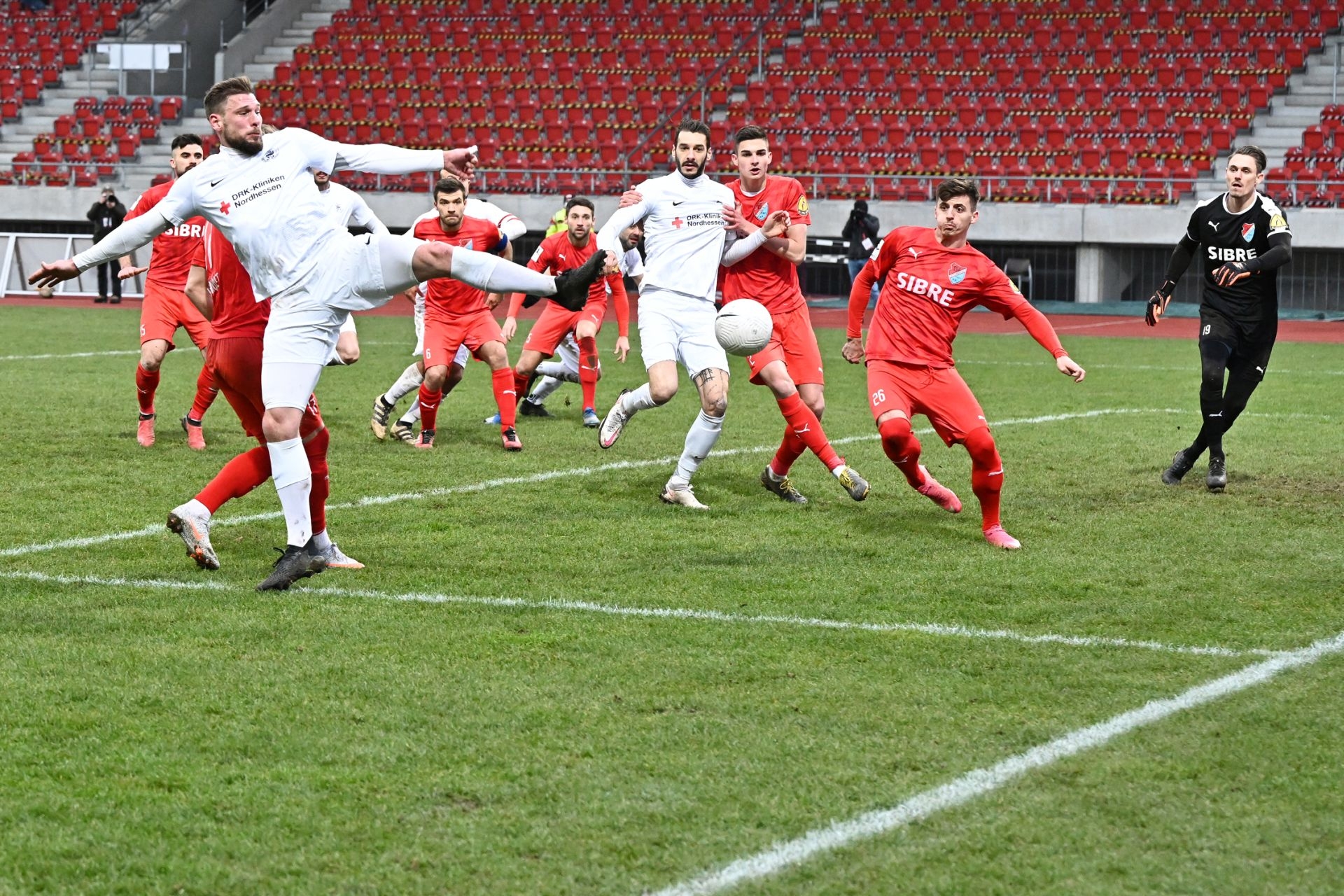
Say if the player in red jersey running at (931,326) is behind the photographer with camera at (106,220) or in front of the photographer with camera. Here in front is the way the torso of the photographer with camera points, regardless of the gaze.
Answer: in front

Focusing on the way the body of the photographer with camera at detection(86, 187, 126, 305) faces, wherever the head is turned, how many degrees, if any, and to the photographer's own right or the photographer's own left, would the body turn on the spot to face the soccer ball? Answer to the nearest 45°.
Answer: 0° — they already face it

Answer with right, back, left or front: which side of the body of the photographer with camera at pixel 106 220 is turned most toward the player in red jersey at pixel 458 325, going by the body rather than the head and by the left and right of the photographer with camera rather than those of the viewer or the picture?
front

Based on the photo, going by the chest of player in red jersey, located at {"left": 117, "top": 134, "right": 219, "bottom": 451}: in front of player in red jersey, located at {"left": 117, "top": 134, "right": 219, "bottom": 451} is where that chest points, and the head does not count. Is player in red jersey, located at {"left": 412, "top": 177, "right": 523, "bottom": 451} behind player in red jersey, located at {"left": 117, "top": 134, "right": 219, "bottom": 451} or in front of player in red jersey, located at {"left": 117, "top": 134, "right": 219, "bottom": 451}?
in front

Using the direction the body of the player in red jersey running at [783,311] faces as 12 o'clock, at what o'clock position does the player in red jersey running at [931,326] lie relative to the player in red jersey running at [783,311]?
the player in red jersey running at [931,326] is roughly at 11 o'clock from the player in red jersey running at [783,311].

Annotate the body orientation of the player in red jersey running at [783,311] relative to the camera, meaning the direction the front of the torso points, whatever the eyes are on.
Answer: toward the camera

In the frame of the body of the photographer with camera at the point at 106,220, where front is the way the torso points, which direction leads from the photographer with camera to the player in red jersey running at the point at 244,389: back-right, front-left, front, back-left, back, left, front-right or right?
front

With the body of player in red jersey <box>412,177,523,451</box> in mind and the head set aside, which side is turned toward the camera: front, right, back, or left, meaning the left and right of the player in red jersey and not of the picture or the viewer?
front

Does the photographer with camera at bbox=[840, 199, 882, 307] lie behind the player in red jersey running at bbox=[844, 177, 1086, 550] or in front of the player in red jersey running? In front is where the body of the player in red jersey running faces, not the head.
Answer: behind

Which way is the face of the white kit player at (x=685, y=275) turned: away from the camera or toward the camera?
toward the camera
